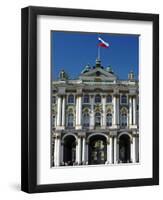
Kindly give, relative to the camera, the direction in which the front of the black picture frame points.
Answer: facing the viewer and to the right of the viewer
